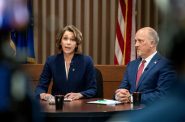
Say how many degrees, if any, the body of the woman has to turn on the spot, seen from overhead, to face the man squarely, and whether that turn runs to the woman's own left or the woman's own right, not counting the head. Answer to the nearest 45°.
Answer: approximately 45° to the woman's own left

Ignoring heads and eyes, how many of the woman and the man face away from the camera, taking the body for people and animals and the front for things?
0

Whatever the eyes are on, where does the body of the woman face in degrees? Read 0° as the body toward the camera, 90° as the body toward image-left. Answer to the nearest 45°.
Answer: approximately 0°

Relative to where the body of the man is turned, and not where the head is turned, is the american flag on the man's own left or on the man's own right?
on the man's own right

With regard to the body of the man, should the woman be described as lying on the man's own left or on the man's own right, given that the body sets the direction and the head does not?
on the man's own right

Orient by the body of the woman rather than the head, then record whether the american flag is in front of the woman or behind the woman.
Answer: behind

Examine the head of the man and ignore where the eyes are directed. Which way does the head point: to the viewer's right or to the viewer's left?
to the viewer's left

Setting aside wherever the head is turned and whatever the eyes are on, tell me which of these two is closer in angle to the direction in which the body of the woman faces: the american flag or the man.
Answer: the man

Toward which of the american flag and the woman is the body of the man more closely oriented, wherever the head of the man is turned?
the woman
